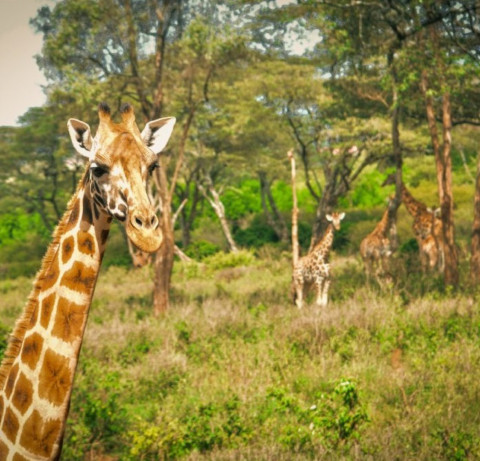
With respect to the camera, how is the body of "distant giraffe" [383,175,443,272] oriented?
to the viewer's left

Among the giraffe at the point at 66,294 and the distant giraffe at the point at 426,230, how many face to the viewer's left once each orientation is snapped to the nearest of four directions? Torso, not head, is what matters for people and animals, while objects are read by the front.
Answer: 1

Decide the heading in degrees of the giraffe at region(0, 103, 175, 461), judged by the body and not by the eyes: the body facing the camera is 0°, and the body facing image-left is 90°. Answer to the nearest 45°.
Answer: approximately 315°

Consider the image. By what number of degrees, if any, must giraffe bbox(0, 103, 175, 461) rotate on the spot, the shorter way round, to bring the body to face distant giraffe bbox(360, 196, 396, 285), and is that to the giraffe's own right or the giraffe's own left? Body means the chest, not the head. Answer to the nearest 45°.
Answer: approximately 90° to the giraffe's own left

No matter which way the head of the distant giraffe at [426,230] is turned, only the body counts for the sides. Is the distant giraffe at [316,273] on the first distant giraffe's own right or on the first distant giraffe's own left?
on the first distant giraffe's own left

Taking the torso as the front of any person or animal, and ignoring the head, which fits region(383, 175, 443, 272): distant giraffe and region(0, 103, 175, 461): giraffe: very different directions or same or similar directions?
very different directions

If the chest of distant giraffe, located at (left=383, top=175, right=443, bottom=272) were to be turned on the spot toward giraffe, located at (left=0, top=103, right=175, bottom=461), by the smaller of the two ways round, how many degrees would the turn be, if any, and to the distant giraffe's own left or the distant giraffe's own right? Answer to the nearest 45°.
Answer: approximately 90° to the distant giraffe's own left

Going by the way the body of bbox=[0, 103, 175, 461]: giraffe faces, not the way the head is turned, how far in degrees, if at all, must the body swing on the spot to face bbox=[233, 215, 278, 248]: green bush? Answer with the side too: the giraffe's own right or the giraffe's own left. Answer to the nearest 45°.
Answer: approximately 135° to the giraffe's own left

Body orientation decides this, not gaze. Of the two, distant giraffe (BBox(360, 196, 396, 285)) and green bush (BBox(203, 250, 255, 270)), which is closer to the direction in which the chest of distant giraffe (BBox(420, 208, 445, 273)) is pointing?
the distant giraffe
